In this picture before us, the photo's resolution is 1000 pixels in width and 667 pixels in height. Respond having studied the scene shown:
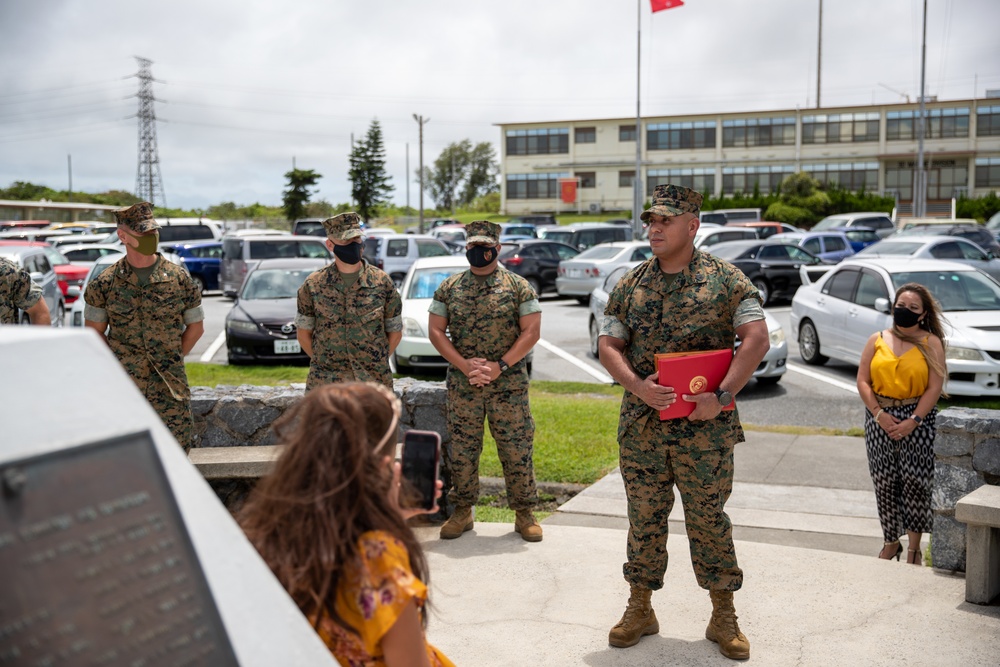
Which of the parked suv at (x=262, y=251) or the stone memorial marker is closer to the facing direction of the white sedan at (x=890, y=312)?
the stone memorial marker

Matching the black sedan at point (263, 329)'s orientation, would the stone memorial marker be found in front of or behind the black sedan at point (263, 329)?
in front

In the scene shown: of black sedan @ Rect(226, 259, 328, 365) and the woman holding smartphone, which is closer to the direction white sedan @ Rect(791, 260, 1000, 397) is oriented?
the woman holding smartphone

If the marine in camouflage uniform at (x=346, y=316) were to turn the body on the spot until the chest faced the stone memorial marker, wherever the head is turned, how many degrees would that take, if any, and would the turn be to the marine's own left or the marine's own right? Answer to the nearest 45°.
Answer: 0° — they already face it

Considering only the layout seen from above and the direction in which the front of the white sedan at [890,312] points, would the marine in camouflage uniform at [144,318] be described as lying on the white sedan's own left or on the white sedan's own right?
on the white sedan's own right

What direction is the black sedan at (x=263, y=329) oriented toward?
toward the camera

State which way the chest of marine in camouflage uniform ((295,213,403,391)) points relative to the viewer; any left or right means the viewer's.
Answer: facing the viewer

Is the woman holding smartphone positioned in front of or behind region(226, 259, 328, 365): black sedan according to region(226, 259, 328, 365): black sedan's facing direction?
in front

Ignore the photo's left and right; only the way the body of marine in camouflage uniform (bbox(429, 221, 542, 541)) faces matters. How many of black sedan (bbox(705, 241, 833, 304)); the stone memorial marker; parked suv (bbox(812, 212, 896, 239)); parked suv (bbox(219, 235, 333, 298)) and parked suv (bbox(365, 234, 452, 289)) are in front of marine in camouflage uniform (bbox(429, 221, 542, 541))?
1

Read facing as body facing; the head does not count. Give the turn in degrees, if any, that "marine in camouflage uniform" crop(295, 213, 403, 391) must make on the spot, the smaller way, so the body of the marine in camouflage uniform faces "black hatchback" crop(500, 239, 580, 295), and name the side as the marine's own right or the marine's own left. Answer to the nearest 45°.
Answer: approximately 180°
